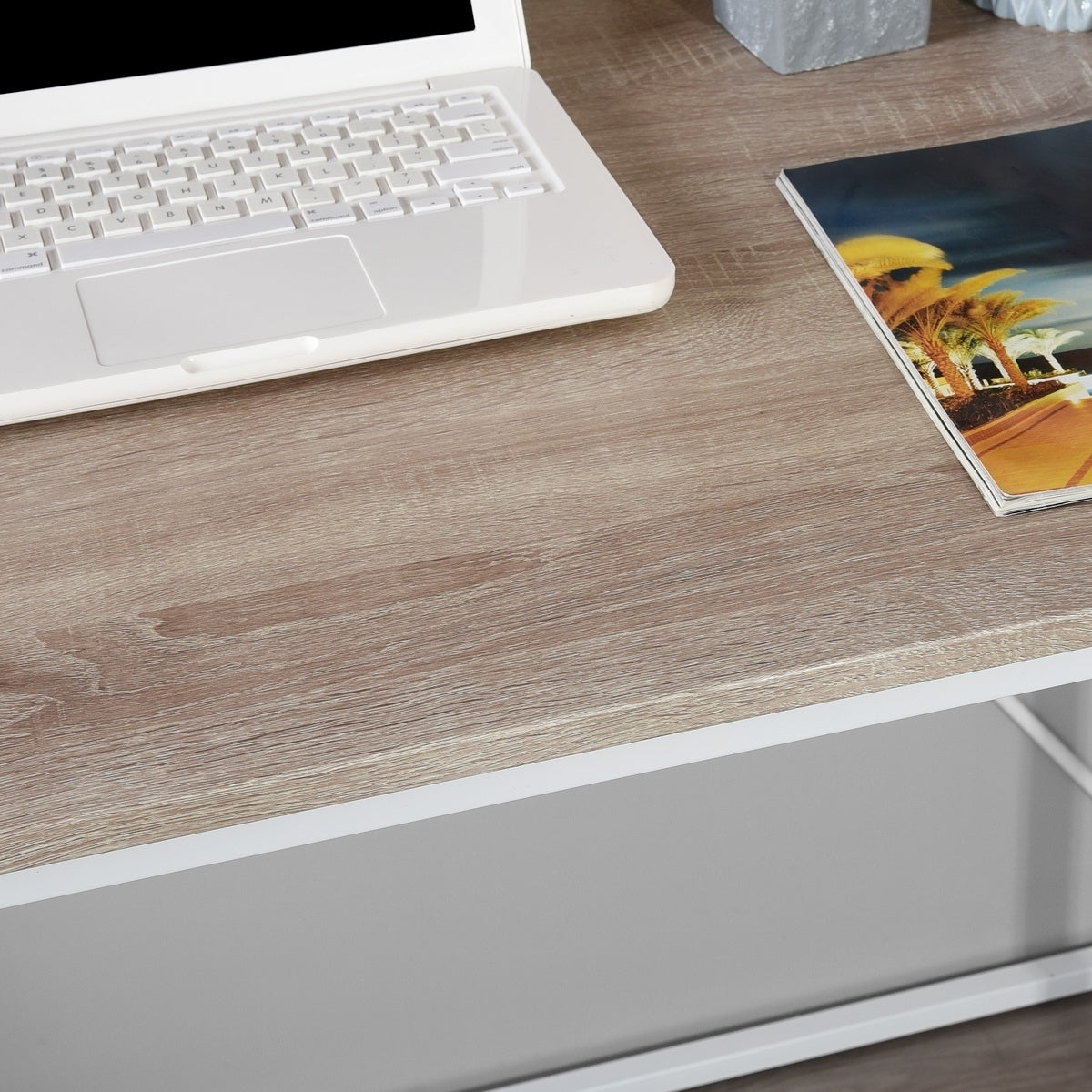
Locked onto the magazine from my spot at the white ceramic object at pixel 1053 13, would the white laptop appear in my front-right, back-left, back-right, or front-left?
front-right

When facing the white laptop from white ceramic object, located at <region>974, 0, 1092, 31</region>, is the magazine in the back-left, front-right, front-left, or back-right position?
front-left

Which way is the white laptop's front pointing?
toward the camera

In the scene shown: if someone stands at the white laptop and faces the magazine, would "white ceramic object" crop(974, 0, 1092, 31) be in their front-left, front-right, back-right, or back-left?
front-left
